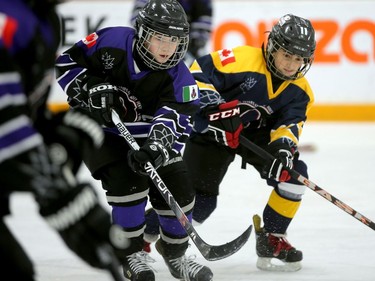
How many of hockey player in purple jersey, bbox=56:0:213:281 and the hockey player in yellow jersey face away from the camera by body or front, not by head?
0

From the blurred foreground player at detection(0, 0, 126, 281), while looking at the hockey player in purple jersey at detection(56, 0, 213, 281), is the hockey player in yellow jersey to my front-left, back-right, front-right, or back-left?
front-right

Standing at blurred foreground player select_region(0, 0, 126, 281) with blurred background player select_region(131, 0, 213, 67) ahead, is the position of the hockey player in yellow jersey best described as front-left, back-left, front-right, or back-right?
front-right

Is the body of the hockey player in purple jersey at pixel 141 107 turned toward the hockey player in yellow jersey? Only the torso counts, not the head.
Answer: no

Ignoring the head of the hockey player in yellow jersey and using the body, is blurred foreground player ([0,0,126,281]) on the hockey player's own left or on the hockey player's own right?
on the hockey player's own right

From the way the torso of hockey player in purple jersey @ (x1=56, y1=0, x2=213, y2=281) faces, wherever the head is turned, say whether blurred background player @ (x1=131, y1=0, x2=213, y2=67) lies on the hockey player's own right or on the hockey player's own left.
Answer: on the hockey player's own left

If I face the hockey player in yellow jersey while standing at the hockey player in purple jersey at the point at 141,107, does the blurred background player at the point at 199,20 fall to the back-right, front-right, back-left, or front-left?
front-left

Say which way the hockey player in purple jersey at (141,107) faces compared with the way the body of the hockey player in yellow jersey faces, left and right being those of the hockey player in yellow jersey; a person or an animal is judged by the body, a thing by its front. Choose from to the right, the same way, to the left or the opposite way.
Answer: the same way
